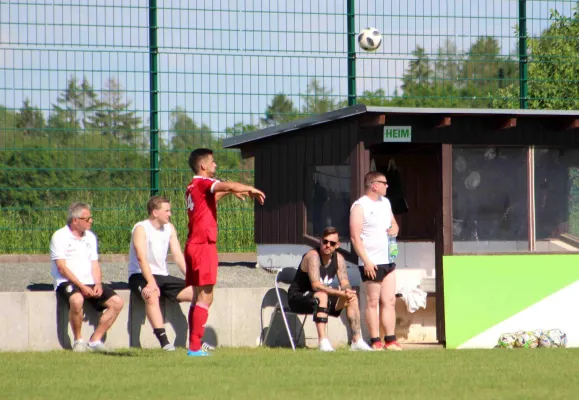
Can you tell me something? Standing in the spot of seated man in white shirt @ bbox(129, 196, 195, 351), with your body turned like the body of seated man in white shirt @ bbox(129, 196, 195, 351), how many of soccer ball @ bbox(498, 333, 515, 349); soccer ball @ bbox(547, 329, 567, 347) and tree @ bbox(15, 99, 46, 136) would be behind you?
1

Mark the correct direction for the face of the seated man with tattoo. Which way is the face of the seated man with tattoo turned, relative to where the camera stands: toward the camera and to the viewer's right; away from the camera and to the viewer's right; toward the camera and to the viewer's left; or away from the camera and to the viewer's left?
toward the camera and to the viewer's left

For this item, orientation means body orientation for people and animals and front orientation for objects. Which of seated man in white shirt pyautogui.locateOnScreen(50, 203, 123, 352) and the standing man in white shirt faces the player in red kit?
the seated man in white shirt

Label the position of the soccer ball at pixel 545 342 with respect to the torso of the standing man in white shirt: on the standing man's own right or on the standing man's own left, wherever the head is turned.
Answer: on the standing man's own left

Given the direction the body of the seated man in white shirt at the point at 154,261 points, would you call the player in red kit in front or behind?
in front

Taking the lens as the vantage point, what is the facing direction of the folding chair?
facing the viewer and to the right of the viewer

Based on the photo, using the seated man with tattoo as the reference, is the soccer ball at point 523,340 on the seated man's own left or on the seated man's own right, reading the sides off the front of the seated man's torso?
on the seated man's own left
